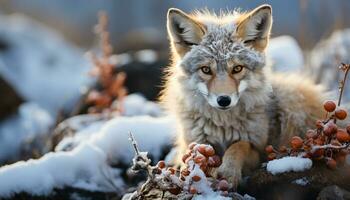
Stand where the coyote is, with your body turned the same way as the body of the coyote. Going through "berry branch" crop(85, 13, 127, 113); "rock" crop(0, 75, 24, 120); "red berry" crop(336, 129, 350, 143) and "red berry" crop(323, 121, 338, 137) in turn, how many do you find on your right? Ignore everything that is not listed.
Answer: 2

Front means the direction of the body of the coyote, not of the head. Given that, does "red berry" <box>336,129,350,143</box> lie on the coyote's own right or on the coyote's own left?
on the coyote's own left

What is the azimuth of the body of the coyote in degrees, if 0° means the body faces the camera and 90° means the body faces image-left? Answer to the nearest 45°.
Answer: approximately 45°

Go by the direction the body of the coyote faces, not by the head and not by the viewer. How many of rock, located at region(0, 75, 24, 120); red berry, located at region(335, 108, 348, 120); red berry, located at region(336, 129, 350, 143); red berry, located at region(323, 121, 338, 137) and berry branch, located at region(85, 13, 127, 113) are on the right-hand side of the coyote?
2

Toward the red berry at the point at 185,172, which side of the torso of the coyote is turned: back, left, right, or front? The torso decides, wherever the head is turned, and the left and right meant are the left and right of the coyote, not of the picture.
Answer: front

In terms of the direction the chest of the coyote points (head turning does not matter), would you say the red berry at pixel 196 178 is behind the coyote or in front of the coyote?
in front

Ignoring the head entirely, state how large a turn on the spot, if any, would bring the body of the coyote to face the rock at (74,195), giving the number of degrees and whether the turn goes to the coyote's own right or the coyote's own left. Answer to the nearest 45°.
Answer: approximately 45° to the coyote's own right

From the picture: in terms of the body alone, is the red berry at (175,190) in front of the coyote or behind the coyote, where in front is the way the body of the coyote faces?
in front

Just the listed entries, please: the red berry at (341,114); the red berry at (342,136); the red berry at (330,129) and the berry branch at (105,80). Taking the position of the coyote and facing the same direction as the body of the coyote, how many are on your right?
1
